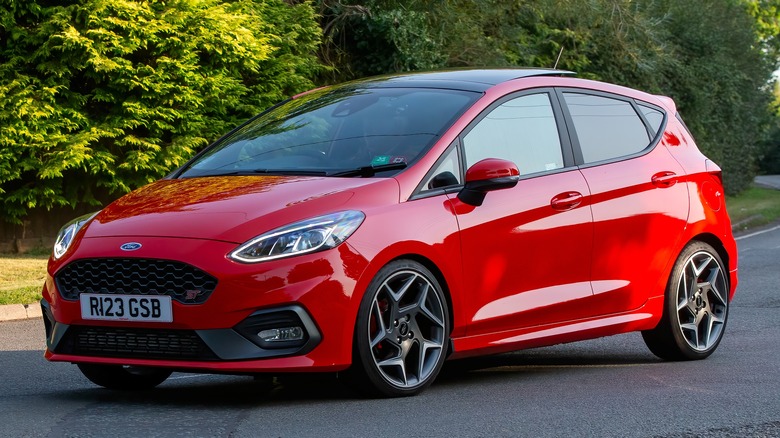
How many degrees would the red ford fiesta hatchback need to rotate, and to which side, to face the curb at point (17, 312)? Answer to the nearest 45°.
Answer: approximately 90° to its right

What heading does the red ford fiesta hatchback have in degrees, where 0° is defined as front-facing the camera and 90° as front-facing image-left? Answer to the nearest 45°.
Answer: approximately 45°
